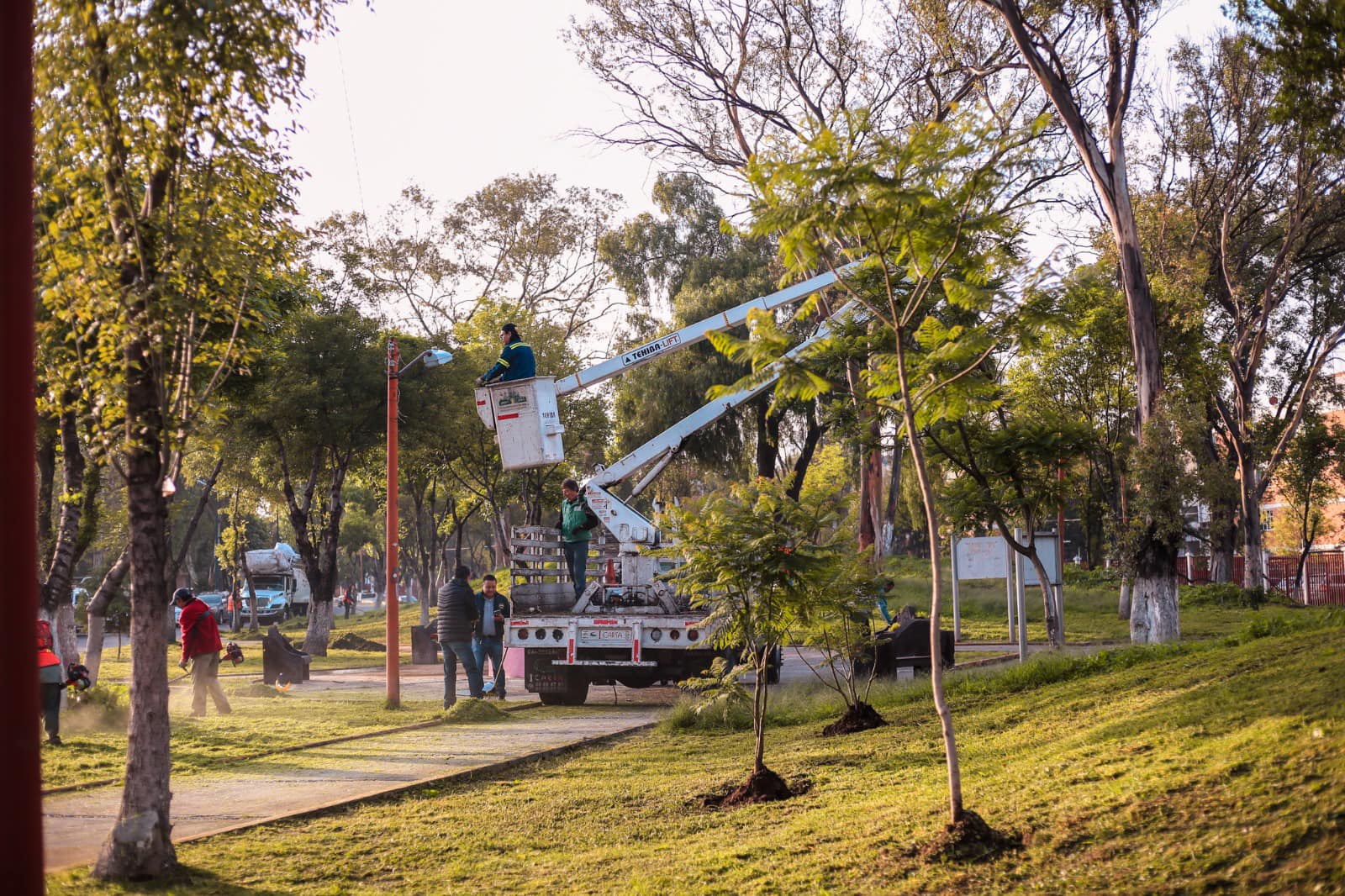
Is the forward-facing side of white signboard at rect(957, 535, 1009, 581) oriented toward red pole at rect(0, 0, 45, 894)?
yes

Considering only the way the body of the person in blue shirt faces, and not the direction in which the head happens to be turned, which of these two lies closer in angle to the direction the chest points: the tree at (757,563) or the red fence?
the tree

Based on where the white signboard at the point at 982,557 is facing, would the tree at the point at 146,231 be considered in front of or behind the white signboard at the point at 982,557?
in front

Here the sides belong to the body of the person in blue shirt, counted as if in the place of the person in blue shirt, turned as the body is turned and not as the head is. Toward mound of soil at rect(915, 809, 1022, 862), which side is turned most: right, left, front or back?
front

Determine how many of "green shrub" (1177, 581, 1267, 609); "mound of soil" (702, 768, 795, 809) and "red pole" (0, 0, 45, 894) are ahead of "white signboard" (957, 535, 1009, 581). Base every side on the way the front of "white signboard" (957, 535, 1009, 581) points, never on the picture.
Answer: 2

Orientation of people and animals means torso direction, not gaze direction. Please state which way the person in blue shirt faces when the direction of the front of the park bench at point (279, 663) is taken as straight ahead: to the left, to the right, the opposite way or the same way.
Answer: to the right

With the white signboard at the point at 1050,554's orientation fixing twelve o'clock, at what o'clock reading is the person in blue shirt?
The person in blue shirt is roughly at 2 o'clock from the white signboard.

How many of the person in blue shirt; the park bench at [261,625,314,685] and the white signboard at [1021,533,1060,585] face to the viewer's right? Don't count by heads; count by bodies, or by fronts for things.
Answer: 1

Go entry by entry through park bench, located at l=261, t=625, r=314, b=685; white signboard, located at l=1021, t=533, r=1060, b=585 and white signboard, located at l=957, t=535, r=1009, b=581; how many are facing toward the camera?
2

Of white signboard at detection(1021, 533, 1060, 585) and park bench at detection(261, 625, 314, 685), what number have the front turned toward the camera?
1

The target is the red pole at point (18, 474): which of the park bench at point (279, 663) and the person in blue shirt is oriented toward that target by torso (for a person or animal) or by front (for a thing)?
the person in blue shirt
